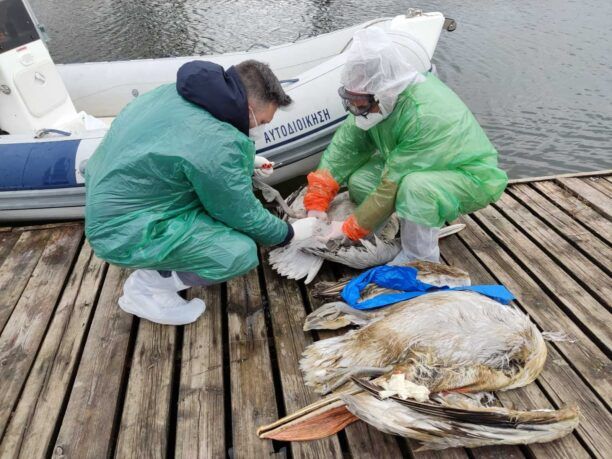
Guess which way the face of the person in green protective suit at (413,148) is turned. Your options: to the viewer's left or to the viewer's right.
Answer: to the viewer's left

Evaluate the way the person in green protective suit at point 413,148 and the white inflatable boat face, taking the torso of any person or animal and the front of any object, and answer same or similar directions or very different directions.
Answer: very different directions

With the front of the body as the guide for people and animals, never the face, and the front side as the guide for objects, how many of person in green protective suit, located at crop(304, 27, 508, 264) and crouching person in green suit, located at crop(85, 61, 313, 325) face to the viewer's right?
1

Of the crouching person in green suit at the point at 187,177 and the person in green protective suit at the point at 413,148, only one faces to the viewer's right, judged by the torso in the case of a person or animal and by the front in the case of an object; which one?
the crouching person in green suit

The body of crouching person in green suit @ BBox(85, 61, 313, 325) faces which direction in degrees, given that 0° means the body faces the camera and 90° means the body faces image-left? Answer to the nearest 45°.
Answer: approximately 270°

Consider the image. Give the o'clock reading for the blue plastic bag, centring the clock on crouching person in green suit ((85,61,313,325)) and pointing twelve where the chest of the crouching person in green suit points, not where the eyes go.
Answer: The blue plastic bag is roughly at 1 o'clock from the crouching person in green suit.

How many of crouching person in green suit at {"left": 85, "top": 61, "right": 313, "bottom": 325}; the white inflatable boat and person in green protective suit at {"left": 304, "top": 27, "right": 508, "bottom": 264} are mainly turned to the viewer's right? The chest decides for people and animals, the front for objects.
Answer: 2

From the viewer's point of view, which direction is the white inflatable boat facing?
to the viewer's right

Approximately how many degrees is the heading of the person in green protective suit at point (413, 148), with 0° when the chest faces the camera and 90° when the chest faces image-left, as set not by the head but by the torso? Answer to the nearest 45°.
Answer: approximately 45°

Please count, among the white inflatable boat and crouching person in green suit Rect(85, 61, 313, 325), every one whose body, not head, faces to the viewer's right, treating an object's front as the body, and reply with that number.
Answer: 2
